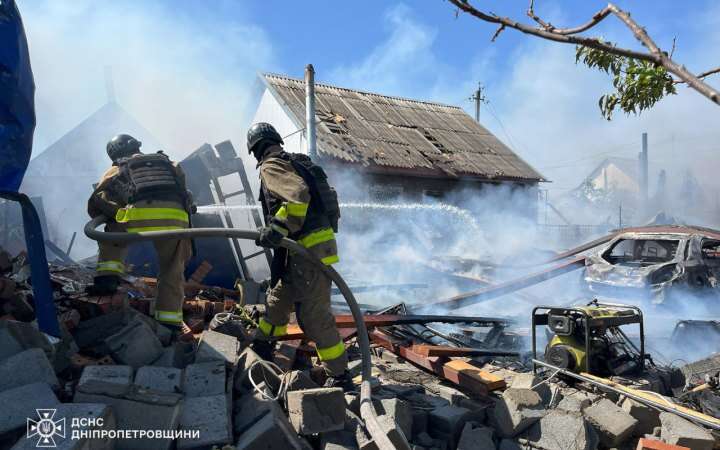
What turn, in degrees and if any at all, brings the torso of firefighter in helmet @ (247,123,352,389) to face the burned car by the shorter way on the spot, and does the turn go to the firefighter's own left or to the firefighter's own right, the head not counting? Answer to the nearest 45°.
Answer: approximately 135° to the firefighter's own right

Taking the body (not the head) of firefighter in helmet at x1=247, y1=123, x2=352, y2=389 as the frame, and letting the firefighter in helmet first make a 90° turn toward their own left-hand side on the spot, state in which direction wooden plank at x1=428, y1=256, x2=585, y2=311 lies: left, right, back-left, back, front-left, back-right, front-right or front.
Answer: back-left

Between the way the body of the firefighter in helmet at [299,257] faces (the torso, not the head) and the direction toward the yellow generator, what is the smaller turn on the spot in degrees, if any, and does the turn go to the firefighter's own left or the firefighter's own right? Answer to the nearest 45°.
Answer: approximately 180°

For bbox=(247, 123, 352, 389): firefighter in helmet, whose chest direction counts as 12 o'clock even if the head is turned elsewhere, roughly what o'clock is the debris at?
The debris is roughly at 7 o'clock from the firefighter in helmet.

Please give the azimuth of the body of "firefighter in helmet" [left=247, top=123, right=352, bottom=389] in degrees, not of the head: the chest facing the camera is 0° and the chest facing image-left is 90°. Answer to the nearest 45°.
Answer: approximately 90°

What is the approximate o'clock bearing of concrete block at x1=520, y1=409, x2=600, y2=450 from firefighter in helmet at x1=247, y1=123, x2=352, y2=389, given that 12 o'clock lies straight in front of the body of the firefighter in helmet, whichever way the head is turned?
The concrete block is roughly at 7 o'clock from the firefighter in helmet.

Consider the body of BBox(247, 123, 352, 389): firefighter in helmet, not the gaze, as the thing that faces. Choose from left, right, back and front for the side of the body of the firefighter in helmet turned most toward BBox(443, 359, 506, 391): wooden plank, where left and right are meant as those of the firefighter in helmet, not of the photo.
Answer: back

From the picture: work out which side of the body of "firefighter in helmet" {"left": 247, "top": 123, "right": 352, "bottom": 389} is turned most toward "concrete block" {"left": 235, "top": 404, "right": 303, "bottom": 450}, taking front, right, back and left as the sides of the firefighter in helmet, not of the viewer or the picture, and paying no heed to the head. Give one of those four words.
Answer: left

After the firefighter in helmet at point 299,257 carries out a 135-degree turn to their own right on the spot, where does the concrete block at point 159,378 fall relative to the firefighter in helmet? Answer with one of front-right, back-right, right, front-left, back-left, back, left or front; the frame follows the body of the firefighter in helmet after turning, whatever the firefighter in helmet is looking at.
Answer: back

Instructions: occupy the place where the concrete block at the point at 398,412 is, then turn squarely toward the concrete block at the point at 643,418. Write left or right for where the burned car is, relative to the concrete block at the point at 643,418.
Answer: left

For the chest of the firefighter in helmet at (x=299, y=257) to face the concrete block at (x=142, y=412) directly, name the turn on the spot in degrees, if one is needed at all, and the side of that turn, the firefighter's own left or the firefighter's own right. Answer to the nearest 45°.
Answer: approximately 45° to the firefighter's own left

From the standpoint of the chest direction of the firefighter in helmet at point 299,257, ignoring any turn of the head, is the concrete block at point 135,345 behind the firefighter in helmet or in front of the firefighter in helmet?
in front

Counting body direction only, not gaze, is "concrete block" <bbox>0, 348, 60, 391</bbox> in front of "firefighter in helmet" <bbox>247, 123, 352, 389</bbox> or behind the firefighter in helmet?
in front

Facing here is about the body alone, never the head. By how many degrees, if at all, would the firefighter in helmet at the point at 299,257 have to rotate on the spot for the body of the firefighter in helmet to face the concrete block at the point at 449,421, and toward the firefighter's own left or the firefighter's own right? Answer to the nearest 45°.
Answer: approximately 135° to the firefighter's own left

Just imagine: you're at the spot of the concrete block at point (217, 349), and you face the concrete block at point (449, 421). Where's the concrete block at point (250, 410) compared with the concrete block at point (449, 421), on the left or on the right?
right

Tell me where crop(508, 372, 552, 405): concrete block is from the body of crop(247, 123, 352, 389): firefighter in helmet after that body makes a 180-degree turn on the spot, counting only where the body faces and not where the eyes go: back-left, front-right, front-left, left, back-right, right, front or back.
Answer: front
